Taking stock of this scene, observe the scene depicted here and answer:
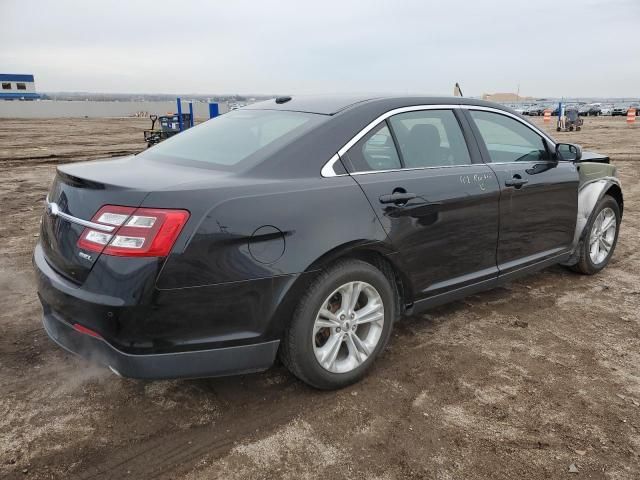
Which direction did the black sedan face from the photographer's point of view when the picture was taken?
facing away from the viewer and to the right of the viewer
